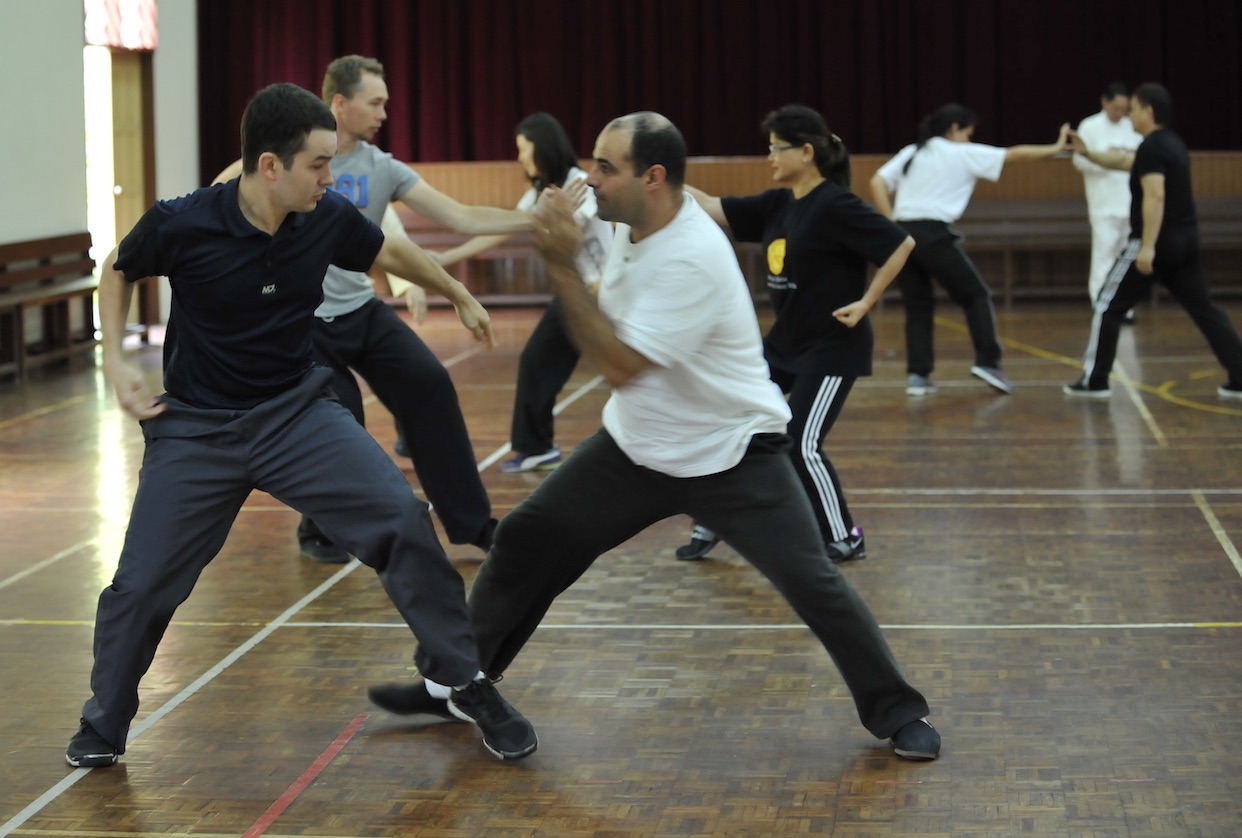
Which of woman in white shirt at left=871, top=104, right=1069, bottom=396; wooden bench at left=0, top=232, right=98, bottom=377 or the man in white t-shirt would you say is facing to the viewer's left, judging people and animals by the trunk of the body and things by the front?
the man in white t-shirt

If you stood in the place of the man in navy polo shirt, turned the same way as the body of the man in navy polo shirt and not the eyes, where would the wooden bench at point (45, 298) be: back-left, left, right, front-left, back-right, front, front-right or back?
back-left

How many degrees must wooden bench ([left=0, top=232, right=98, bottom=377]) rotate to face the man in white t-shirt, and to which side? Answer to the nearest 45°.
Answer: approximately 45° to its right

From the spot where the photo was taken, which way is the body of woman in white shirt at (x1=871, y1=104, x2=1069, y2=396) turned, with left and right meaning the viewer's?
facing away from the viewer and to the right of the viewer

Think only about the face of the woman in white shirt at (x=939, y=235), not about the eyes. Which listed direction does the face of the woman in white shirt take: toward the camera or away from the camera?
away from the camera

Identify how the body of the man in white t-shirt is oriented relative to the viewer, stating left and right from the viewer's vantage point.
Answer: facing to the left of the viewer

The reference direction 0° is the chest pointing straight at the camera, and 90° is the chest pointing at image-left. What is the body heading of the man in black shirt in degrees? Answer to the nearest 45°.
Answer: approximately 90°

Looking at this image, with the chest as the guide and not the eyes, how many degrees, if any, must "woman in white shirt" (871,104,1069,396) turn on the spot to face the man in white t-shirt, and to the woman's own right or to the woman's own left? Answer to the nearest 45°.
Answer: approximately 135° to the woman's own right
